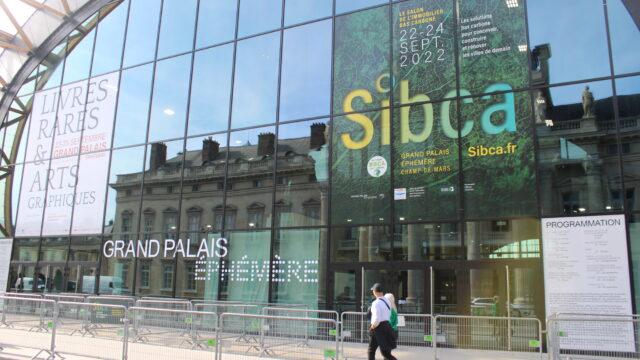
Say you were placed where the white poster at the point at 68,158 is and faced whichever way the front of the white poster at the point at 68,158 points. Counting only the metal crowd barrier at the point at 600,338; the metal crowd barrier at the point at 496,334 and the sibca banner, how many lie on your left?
3

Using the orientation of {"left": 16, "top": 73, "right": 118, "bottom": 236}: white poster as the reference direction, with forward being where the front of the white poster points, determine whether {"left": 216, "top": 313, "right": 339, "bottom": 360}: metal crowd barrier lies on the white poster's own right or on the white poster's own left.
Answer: on the white poster's own left

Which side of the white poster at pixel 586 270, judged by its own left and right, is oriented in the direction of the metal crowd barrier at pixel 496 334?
right

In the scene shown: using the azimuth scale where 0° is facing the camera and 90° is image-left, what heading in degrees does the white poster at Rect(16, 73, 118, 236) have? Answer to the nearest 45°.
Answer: approximately 45°

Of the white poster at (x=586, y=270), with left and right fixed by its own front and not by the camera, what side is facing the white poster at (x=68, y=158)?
right

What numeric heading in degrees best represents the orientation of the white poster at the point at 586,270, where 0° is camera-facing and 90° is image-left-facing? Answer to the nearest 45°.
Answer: approximately 0°

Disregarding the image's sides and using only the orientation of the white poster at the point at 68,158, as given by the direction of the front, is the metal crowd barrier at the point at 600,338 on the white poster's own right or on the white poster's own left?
on the white poster's own left

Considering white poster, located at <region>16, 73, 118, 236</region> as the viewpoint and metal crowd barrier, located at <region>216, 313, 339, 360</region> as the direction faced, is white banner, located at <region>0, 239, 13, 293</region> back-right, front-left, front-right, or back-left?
back-right
